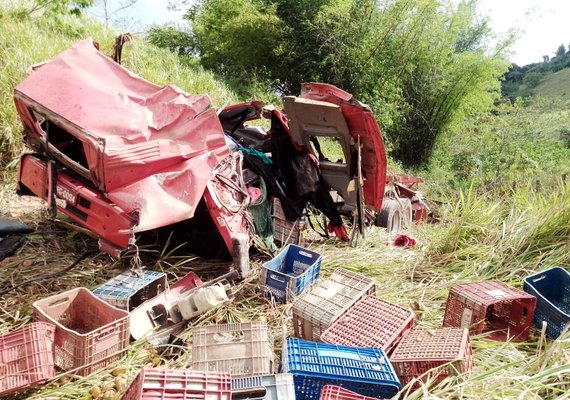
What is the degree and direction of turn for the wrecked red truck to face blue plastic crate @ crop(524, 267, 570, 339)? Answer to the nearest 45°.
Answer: approximately 135° to its left

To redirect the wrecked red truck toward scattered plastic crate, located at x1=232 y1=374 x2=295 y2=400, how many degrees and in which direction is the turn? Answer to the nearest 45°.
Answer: approximately 45° to its left

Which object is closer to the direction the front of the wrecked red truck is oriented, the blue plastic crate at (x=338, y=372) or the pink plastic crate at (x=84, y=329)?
the pink plastic crate

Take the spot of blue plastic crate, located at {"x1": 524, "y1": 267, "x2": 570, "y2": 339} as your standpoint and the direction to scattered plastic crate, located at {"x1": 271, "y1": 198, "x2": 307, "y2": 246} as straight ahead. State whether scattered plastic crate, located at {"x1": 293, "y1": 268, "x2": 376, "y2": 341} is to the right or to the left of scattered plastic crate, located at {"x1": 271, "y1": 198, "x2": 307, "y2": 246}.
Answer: left

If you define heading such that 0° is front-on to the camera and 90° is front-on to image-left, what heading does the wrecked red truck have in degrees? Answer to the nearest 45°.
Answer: approximately 45°

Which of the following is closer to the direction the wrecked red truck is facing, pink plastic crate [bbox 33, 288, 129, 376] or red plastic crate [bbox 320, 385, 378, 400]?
the pink plastic crate

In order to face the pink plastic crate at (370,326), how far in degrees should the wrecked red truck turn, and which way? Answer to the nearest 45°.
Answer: approximately 90° to its left

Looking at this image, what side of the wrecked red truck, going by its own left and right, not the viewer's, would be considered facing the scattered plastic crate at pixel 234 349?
left

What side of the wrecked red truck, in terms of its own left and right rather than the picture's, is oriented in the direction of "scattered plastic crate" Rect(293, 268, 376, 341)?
left

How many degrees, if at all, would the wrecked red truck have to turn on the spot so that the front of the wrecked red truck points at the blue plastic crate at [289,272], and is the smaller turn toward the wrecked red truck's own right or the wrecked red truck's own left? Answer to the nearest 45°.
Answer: approximately 135° to the wrecked red truck's own left

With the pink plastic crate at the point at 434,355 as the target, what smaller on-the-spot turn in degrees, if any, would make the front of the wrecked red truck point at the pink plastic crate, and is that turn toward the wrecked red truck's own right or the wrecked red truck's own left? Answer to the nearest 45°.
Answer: approximately 90° to the wrecked red truck's own left
